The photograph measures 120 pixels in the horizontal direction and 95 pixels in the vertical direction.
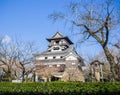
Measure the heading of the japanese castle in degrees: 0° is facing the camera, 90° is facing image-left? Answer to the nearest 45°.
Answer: approximately 0°

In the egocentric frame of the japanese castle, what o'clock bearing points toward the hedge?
The hedge is roughly at 12 o'clock from the japanese castle.
